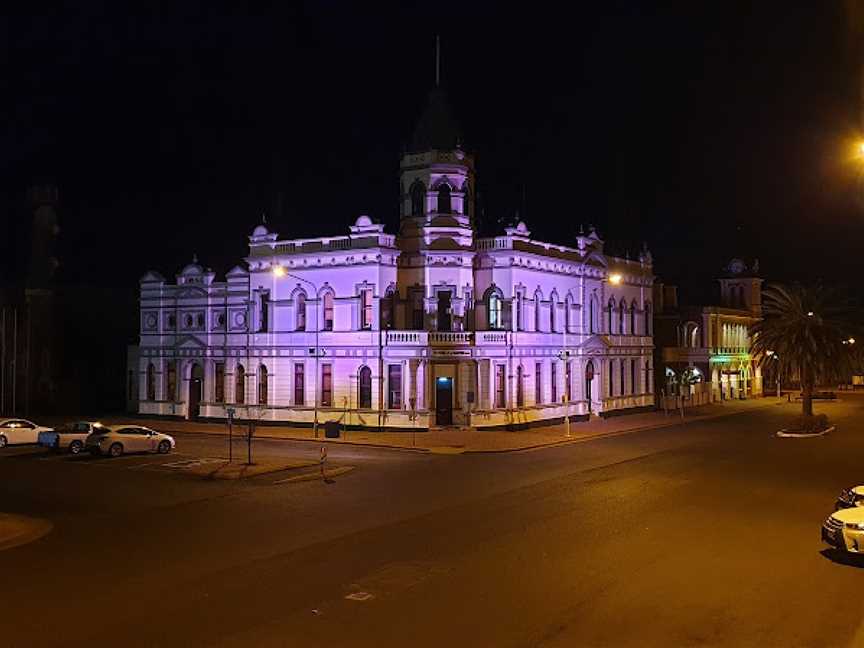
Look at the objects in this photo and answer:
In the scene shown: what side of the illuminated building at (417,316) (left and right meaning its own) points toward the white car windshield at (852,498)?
front

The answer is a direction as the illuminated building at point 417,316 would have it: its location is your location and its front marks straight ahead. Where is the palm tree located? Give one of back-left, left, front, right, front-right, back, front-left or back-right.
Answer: left

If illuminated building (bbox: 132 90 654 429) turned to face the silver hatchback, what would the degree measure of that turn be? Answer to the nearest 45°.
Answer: approximately 45° to its right

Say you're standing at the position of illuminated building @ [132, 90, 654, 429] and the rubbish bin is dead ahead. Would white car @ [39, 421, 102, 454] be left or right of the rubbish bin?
right

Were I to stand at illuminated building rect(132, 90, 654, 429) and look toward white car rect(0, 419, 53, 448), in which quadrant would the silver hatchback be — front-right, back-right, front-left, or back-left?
front-left

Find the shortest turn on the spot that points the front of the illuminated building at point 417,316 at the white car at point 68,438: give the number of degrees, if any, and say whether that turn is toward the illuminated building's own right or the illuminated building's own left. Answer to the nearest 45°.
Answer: approximately 45° to the illuminated building's own right

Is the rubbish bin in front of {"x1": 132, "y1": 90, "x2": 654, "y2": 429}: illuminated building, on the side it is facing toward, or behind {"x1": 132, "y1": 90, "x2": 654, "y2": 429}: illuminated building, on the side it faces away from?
in front

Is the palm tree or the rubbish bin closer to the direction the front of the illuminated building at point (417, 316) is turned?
the rubbish bin

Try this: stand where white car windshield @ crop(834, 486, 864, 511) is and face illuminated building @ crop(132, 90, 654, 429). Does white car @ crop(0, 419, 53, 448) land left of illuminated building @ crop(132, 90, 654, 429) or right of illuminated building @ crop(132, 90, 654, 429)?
left

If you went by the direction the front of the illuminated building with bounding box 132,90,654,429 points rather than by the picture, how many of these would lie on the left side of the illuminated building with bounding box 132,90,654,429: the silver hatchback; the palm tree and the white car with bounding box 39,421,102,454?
1

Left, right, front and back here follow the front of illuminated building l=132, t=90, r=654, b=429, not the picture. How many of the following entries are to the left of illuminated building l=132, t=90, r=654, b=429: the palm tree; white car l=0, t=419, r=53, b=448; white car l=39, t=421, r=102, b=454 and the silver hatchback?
1

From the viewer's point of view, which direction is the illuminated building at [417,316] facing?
toward the camera

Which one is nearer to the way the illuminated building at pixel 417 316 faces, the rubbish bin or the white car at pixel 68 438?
the rubbish bin

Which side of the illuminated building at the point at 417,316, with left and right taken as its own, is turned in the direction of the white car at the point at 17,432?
right
